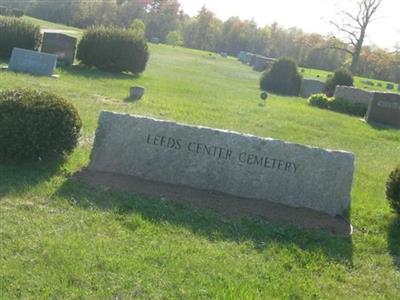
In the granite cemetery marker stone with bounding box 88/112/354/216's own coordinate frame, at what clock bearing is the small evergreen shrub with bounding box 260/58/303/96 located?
The small evergreen shrub is roughly at 6 o'clock from the granite cemetery marker stone.

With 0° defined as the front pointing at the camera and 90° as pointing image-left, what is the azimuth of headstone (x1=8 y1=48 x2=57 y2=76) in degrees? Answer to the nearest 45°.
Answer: approximately 0°

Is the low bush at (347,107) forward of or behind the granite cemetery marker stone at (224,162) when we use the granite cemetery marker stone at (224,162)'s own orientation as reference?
behind

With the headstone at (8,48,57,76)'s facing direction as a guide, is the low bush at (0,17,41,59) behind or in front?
behind

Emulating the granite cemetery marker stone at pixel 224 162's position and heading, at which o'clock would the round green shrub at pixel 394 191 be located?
The round green shrub is roughly at 9 o'clock from the granite cemetery marker stone.

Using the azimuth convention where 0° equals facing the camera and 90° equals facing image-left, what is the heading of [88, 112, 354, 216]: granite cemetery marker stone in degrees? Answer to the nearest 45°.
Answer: approximately 0°

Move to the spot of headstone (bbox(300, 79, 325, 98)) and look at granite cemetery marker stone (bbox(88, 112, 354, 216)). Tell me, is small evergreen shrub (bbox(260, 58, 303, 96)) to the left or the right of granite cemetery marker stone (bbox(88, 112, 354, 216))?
right

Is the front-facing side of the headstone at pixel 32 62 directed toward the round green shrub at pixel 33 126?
yes

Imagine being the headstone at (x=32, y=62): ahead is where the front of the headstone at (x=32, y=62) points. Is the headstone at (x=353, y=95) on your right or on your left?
on your left

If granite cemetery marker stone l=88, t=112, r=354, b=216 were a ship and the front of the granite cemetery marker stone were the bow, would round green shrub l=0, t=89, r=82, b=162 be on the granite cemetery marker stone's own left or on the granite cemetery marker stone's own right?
on the granite cemetery marker stone's own right

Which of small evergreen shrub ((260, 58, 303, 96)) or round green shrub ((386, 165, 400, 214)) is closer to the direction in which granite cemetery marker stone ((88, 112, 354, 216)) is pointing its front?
the round green shrub

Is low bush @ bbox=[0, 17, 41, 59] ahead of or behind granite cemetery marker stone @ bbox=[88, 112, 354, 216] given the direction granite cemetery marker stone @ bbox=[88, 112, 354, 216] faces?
behind
